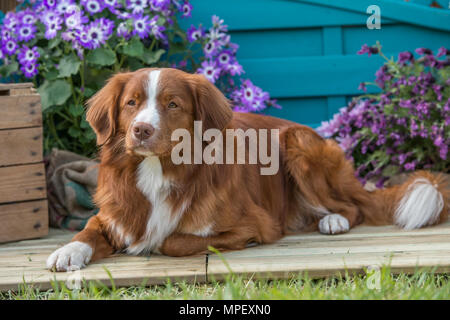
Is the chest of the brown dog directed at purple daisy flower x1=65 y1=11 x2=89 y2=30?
no

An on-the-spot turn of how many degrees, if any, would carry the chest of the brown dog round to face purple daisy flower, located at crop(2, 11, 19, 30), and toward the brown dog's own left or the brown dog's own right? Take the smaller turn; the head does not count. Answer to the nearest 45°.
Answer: approximately 90° to the brown dog's own right

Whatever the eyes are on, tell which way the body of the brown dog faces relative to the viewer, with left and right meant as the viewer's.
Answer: facing the viewer and to the left of the viewer

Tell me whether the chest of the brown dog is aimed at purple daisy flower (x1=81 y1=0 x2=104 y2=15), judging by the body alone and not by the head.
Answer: no

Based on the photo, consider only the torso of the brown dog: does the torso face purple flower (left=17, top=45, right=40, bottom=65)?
no

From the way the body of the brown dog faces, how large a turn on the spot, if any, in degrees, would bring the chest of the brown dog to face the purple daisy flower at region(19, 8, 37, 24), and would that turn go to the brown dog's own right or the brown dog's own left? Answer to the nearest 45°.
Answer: approximately 90° to the brown dog's own right

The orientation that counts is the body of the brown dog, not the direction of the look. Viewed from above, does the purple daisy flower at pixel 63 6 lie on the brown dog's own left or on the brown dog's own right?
on the brown dog's own right

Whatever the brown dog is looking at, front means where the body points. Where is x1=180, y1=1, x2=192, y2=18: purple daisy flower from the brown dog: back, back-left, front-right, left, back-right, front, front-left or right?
back-right

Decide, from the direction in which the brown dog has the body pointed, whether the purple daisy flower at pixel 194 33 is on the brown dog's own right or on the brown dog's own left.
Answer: on the brown dog's own right

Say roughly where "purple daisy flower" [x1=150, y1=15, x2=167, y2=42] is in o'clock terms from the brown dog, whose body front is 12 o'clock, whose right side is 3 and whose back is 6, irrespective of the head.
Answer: The purple daisy flower is roughly at 4 o'clock from the brown dog.

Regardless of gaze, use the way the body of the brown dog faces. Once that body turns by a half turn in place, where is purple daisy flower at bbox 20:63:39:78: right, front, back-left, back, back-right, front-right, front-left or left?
left

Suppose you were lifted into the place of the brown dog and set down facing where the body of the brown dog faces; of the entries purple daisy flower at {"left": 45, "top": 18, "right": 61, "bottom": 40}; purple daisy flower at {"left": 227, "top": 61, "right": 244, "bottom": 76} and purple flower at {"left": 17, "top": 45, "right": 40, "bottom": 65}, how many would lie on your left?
0

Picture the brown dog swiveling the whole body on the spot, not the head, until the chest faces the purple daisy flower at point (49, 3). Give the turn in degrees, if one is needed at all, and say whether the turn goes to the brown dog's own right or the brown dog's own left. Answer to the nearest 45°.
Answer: approximately 90° to the brown dog's own right

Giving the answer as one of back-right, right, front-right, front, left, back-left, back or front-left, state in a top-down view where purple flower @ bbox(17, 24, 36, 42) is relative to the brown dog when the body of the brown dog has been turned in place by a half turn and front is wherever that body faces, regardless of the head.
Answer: left
